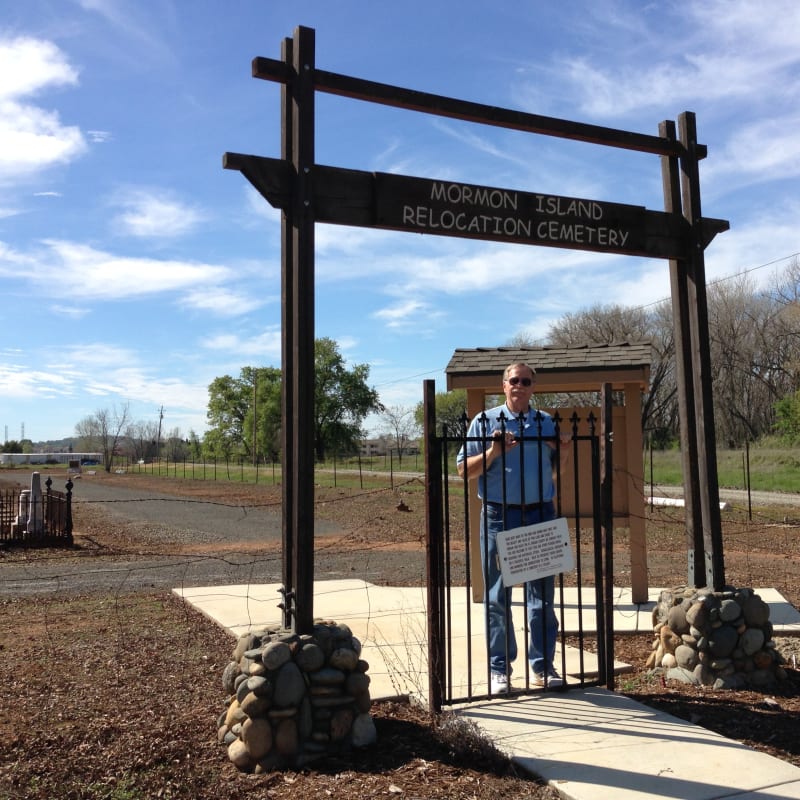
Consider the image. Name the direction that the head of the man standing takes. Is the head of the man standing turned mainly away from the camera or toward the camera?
toward the camera

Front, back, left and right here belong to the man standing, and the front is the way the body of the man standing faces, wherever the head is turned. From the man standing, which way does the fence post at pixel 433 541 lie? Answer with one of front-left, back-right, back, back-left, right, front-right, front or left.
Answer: front-right

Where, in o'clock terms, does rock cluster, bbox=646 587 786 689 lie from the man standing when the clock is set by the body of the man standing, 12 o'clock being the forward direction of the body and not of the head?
The rock cluster is roughly at 8 o'clock from the man standing.

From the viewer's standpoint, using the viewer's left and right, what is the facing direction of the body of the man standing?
facing the viewer

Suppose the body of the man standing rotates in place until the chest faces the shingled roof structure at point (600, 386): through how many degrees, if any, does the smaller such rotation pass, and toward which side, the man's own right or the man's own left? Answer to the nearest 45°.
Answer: approximately 180°

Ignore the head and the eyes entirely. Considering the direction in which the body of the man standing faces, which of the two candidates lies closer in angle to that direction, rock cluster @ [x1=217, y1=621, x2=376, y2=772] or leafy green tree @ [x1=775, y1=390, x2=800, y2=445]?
the rock cluster

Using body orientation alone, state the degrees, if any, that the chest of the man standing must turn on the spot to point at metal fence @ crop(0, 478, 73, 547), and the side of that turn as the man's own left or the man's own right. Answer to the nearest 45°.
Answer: approximately 135° to the man's own right
